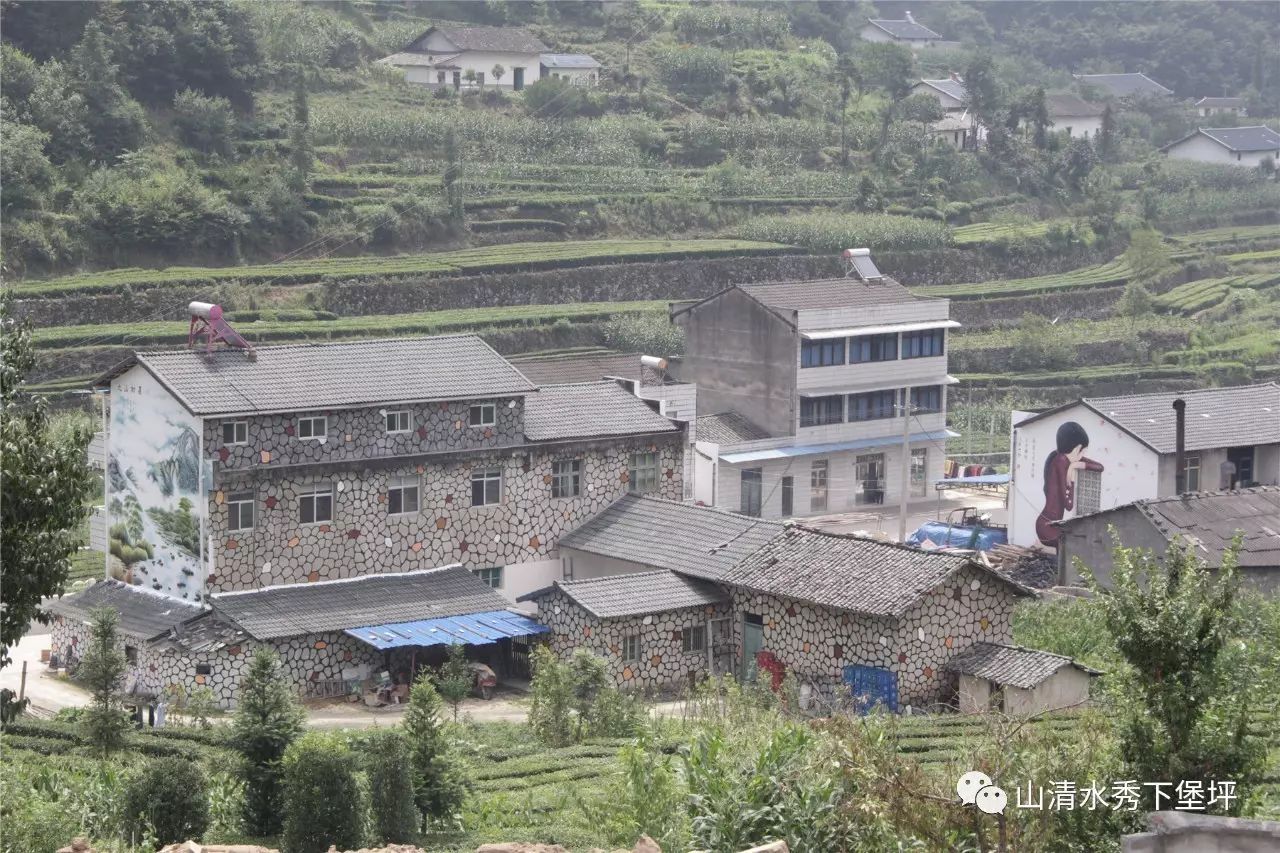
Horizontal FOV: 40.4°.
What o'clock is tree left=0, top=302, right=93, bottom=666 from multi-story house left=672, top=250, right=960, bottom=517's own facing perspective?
The tree is roughly at 2 o'clock from the multi-story house.

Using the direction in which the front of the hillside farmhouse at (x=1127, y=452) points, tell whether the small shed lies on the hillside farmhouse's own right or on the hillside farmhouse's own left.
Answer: on the hillside farmhouse's own right

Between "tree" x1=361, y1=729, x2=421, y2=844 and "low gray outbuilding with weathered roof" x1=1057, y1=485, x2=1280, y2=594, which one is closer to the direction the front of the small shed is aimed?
the tree

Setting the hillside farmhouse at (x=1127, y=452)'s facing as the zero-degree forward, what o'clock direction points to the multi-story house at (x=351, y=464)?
The multi-story house is roughly at 3 o'clock from the hillside farmhouse.

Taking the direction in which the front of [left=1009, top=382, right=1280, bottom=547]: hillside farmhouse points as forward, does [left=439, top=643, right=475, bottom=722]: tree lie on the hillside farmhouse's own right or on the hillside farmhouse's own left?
on the hillside farmhouse's own right

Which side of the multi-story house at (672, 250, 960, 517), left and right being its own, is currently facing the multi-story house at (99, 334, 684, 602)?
right
